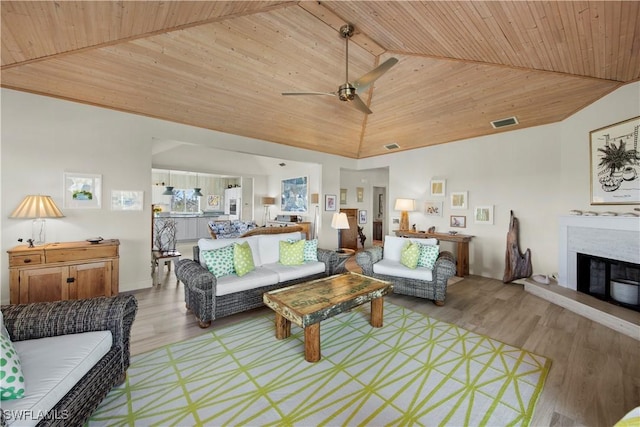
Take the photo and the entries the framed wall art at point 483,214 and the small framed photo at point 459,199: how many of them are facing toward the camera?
2

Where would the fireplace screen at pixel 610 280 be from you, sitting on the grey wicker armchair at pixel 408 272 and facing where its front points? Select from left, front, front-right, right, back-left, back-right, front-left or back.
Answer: back-left

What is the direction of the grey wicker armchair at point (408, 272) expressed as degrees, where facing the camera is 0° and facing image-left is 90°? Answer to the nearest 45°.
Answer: approximately 45°

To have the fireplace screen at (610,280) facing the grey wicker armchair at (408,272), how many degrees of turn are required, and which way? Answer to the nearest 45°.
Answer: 0° — it already faces it

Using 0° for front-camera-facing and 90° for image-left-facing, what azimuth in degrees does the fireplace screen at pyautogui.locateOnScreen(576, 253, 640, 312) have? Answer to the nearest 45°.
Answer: approximately 45°

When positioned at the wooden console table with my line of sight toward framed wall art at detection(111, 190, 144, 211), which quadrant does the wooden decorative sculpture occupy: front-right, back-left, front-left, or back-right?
back-left

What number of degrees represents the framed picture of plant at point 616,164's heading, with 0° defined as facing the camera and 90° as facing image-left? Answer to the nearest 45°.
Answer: approximately 45°
